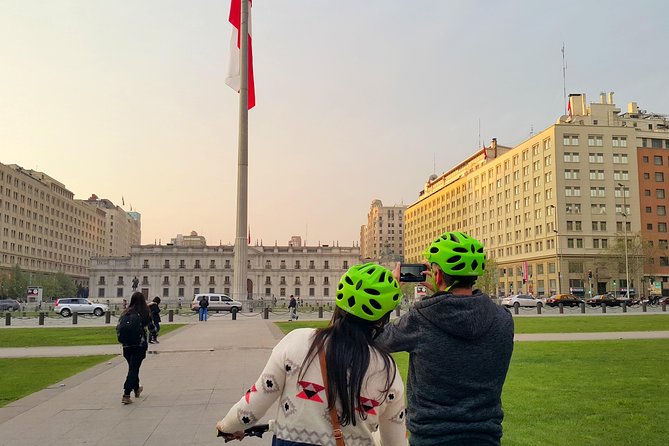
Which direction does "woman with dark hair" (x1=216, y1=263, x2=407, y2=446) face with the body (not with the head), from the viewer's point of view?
away from the camera

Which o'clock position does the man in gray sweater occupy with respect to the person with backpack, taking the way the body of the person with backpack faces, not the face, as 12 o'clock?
The man in gray sweater is roughly at 4 o'clock from the person with backpack.

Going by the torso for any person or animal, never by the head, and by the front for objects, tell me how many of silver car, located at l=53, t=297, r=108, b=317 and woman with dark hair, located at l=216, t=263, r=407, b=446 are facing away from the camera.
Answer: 1

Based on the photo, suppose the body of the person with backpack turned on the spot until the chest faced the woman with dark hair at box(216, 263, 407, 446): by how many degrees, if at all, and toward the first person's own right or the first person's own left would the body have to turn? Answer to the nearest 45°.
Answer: approximately 135° to the first person's own right

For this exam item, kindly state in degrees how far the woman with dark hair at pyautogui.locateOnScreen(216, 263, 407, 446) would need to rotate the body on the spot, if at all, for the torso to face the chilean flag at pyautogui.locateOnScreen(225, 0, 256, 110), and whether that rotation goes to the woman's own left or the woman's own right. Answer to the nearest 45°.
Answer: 0° — they already face it

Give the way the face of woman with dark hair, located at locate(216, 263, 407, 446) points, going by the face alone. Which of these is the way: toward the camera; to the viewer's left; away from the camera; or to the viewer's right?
away from the camera

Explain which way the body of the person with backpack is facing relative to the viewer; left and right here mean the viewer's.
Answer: facing away from the viewer and to the right of the viewer

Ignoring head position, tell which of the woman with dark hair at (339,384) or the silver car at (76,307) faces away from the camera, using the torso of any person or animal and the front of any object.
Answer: the woman with dark hair

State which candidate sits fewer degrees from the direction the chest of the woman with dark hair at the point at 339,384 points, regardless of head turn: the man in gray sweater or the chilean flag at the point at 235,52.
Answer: the chilean flag

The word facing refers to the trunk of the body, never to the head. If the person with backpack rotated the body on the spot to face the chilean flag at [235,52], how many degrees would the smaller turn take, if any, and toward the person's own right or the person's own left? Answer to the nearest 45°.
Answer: approximately 45° to the person's own left
